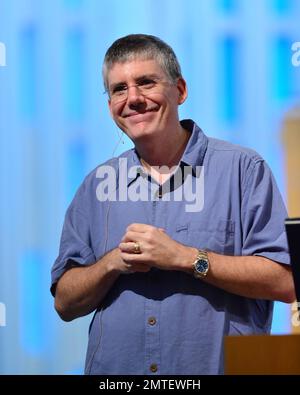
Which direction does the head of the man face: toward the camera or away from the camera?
toward the camera

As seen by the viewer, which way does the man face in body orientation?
toward the camera

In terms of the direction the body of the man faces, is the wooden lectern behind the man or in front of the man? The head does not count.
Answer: in front
